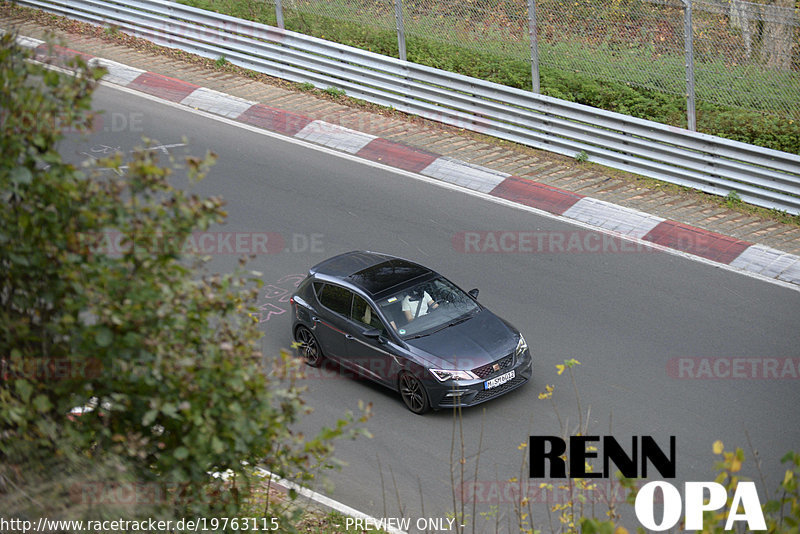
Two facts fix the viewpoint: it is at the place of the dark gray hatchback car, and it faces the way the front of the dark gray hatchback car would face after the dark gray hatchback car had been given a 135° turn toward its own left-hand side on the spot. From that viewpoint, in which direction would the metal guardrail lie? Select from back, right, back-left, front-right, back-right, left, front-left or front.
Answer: front

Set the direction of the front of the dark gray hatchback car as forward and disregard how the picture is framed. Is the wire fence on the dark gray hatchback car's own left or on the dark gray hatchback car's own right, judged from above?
on the dark gray hatchback car's own left

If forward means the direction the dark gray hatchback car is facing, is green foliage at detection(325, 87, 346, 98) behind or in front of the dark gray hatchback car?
behind

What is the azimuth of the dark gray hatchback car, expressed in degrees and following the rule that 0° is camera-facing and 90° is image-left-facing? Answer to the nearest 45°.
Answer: approximately 315°
